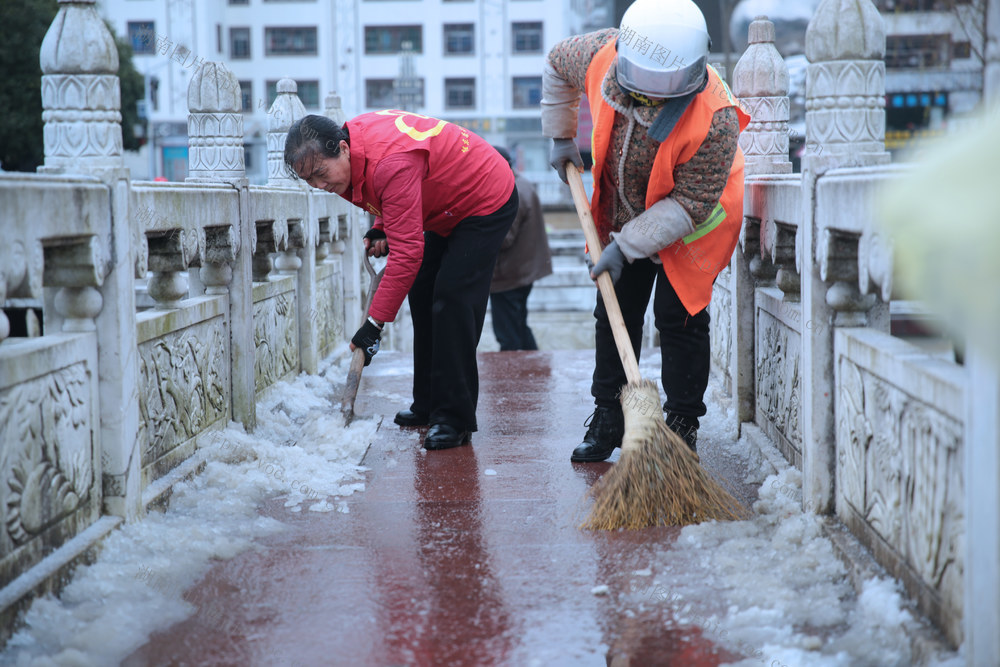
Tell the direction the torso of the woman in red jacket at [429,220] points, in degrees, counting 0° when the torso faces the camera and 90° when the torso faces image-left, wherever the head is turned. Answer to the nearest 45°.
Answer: approximately 90°

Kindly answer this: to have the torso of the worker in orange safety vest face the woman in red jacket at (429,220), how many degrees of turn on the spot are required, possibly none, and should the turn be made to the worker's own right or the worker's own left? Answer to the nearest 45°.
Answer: approximately 90° to the worker's own right

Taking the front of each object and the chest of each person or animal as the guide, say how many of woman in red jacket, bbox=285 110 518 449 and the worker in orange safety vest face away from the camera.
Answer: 0

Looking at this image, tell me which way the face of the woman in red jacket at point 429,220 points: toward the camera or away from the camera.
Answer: toward the camera

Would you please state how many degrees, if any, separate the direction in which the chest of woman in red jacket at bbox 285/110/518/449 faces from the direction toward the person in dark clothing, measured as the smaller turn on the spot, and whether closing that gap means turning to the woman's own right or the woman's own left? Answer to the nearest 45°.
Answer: approximately 90° to the woman's own right

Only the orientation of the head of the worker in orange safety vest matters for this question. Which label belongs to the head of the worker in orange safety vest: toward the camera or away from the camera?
toward the camera

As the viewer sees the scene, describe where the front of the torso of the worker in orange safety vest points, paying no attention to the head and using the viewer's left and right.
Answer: facing the viewer and to the left of the viewer

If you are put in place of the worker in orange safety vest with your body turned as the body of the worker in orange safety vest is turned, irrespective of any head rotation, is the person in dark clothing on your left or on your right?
on your right
